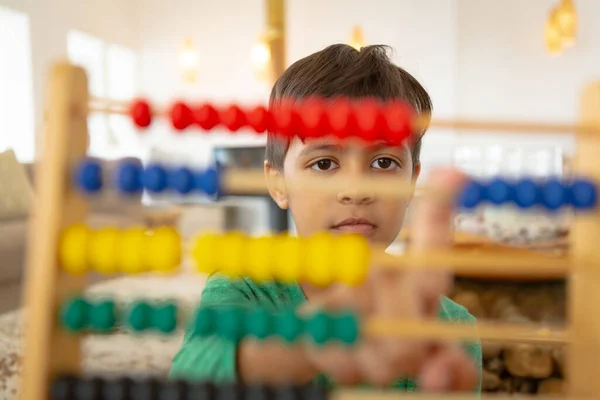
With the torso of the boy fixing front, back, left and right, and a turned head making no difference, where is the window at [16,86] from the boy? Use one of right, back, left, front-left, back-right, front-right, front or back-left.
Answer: back-right

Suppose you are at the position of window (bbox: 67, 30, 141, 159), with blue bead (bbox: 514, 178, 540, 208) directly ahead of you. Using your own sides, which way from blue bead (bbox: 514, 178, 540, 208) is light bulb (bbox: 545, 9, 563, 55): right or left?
left

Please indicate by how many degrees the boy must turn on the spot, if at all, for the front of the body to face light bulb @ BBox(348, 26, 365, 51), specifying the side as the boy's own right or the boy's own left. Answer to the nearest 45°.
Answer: approximately 180°

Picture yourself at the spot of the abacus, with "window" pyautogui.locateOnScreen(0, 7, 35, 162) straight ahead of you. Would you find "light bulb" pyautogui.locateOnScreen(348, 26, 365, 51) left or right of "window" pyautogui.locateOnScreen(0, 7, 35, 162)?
right

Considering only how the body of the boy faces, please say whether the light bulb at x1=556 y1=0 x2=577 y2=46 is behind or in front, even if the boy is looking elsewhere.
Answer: behind

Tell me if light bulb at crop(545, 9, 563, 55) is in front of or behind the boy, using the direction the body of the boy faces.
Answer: behind

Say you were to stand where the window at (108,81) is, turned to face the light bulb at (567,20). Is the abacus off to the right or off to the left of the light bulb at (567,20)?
right

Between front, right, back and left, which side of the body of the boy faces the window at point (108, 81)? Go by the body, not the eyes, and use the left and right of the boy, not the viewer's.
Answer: back

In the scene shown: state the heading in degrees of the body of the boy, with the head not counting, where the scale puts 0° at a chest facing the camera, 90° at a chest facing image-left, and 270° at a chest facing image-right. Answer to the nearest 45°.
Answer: approximately 0°
